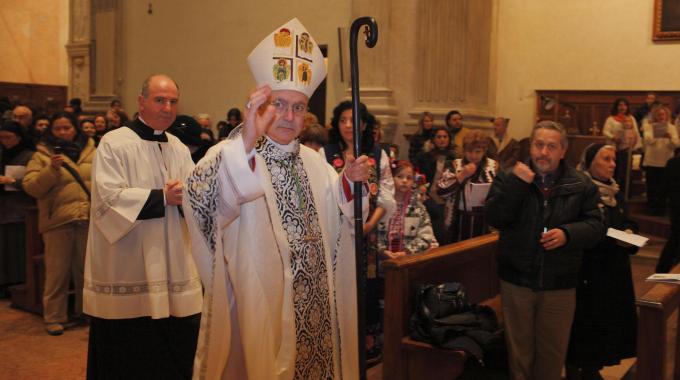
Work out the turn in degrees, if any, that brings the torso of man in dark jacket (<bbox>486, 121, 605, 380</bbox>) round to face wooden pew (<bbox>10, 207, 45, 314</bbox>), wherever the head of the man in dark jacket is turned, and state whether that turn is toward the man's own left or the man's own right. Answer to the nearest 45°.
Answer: approximately 90° to the man's own right

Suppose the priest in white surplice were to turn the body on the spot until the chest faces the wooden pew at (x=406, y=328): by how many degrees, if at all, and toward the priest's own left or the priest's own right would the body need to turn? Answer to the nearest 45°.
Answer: approximately 45° to the priest's own left

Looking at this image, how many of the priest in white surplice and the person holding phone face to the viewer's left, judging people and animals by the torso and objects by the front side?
0

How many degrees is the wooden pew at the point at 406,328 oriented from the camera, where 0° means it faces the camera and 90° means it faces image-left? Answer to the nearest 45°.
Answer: approximately 315°

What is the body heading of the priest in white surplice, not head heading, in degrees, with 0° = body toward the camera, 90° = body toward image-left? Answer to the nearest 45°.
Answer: approximately 315°

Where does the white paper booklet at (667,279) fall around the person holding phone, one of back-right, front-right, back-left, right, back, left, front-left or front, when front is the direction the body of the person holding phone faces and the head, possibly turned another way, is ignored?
front-left

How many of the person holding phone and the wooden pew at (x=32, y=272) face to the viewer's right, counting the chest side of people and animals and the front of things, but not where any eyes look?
0
